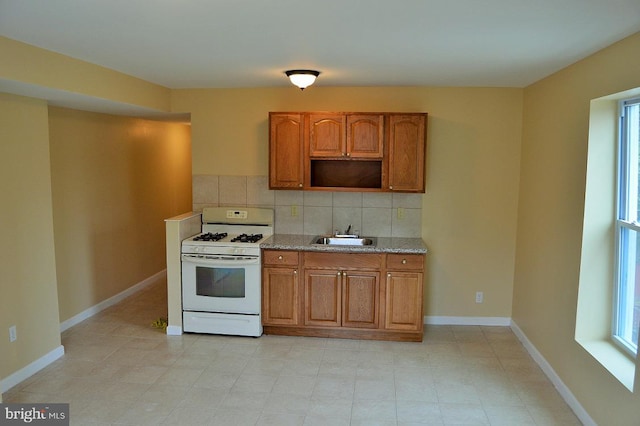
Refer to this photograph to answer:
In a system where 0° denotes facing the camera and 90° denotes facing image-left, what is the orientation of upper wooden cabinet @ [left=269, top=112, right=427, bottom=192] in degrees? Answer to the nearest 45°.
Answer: approximately 0°

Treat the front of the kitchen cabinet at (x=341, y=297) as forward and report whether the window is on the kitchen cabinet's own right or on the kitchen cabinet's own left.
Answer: on the kitchen cabinet's own left

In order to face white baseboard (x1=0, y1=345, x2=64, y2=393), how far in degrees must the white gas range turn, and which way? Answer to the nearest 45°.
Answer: approximately 90° to its right

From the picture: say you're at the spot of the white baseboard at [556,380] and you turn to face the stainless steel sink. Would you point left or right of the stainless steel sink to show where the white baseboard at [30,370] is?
left

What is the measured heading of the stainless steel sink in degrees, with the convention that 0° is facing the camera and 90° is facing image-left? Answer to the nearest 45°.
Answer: approximately 0°
